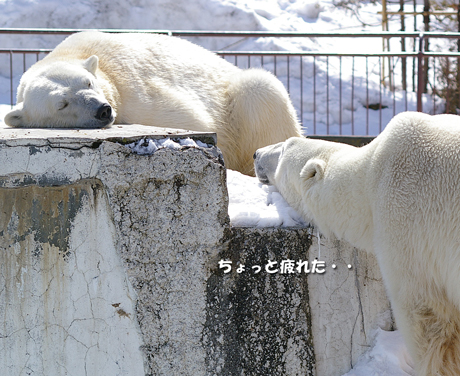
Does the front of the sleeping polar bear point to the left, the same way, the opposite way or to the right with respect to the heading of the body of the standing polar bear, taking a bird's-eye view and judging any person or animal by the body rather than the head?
the same way

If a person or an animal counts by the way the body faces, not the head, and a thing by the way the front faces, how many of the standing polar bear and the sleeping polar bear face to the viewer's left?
2

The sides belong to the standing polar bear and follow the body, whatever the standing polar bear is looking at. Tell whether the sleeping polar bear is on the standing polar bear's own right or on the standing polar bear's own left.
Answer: on the standing polar bear's own right

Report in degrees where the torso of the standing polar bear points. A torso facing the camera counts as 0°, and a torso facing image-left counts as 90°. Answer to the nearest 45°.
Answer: approximately 90°

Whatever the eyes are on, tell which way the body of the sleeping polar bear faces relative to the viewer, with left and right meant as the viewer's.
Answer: facing to the left of the viewer

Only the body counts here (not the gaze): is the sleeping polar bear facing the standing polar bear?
no
